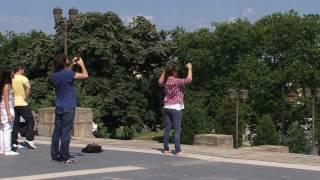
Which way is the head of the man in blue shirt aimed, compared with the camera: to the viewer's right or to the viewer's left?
to the viewer's right

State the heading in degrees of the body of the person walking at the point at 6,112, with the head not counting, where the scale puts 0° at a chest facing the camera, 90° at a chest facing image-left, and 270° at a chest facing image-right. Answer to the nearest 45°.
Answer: approximately 270°

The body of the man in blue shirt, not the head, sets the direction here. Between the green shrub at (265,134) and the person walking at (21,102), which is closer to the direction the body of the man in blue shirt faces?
the green shrub

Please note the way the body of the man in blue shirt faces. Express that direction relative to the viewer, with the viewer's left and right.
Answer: facing away from the viewer and to the right of the viewer

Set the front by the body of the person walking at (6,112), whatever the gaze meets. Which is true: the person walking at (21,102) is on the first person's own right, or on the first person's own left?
on the first person's own left

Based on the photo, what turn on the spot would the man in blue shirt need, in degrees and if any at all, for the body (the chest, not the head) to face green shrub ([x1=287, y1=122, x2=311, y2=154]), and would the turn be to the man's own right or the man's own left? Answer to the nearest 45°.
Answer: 0° — they already face it

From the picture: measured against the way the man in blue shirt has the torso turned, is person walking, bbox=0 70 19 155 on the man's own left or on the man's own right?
on the man's own left

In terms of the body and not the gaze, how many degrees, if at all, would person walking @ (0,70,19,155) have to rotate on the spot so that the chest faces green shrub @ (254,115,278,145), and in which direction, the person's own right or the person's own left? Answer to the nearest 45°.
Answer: approximately 45° to the person's own left
